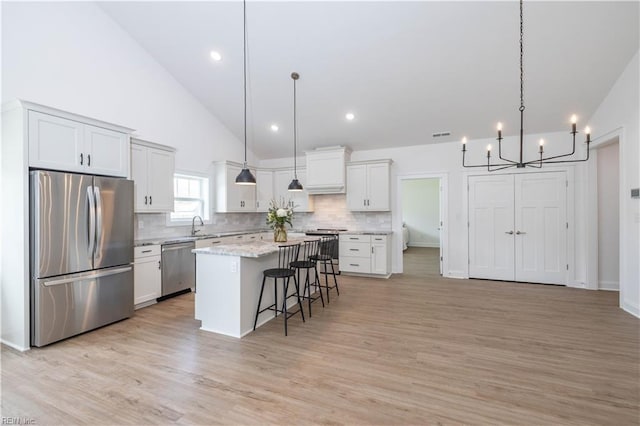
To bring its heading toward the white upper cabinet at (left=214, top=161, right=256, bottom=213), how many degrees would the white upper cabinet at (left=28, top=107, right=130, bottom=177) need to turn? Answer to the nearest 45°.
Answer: approximately 90° to its left

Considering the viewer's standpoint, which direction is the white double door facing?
facing the viewer

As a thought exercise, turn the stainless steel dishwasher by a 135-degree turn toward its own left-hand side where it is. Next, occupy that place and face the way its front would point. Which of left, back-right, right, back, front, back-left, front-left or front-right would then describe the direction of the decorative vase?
back-right

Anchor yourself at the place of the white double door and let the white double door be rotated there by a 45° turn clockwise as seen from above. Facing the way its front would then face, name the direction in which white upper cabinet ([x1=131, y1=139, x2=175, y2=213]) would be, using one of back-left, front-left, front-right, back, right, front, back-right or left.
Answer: front

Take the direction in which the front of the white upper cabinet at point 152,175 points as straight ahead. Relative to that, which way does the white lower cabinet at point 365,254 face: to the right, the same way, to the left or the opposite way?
to the right

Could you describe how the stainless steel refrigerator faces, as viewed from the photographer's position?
facing the viewer and to the right of the viewer

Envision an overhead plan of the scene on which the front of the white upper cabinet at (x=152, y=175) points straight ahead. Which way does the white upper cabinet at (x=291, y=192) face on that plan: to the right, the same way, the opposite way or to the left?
to the right

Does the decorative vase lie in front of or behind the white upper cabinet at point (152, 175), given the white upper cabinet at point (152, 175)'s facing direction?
in front

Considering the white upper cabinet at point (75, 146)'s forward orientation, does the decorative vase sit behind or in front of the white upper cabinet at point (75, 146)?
in front

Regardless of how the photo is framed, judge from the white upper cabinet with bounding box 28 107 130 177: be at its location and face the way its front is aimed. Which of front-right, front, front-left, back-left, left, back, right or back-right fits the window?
left

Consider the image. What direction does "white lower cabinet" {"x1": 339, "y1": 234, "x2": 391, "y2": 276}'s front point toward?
toward the camera

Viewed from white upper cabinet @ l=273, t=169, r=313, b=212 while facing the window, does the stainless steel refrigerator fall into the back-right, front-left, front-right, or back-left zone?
front-left

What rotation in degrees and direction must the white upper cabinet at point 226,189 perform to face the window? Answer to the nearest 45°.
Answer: approximately 135° to its right

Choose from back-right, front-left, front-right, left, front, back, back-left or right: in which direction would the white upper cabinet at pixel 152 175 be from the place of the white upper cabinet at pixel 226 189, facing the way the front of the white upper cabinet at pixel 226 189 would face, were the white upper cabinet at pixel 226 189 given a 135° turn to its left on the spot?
back-left

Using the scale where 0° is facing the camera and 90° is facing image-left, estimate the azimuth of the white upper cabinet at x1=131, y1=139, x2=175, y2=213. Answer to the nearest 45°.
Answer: approximately 315°

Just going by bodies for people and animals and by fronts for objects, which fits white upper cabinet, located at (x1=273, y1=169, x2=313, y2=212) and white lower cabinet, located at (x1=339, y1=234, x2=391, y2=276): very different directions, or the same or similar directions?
same or similar directions
